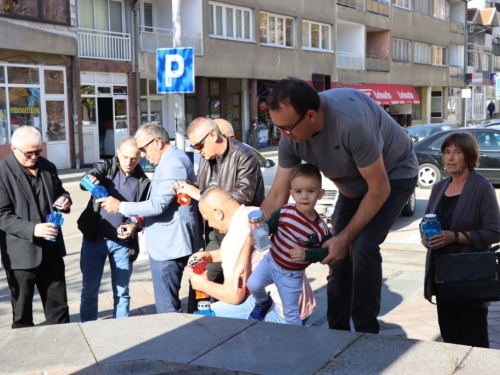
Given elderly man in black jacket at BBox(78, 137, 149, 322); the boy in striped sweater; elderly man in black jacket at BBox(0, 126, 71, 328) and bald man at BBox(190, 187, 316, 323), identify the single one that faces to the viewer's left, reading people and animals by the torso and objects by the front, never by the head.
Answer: the bald man

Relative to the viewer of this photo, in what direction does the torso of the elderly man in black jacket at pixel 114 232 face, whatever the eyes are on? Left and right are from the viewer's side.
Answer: facing the viewer

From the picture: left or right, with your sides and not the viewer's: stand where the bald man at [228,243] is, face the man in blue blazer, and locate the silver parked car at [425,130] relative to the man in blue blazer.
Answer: right

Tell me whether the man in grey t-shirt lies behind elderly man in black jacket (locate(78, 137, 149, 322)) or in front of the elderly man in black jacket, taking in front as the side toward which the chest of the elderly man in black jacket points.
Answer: in front

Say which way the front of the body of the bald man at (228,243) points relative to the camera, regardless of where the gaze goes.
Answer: to the viewer's left

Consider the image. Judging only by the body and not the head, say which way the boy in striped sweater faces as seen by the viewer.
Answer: toward the camera

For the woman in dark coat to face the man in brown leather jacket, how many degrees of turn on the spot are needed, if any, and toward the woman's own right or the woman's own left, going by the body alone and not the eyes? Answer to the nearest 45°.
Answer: approximately 45° to the woman's own right

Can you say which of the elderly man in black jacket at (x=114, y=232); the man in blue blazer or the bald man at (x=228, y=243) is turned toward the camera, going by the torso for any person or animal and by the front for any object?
the elderly man in black jacket

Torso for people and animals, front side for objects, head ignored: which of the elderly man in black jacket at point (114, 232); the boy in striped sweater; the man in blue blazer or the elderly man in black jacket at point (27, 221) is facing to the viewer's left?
the man in blue blazer

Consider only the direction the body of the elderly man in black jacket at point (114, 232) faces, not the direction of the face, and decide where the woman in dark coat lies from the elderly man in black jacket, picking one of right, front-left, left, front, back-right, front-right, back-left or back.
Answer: front-left
